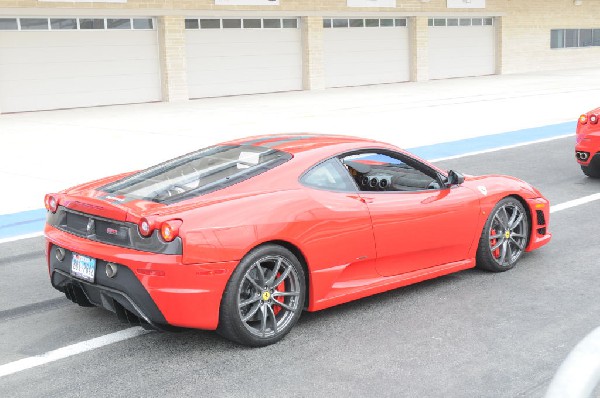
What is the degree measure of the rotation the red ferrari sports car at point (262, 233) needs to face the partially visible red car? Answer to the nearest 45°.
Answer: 0° — it already faces it

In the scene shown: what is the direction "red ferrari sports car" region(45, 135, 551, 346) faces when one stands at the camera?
facing away from the viewer and to the right of the viewer
